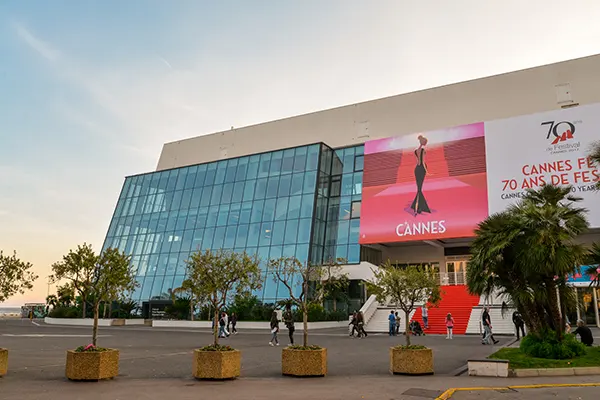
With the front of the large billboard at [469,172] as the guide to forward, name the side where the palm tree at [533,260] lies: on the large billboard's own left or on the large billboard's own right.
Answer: on the large billboard's own left

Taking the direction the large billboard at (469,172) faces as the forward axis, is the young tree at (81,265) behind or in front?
in front

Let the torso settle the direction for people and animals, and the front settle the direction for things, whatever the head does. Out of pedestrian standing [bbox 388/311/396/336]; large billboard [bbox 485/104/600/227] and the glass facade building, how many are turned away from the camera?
1

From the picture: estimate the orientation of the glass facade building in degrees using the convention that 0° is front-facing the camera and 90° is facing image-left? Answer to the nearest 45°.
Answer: approximately 45°

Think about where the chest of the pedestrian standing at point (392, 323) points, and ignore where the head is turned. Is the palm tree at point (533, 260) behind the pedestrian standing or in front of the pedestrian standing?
behind

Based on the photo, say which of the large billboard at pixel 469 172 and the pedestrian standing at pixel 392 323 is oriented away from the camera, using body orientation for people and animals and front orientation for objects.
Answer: the pedestrian standing

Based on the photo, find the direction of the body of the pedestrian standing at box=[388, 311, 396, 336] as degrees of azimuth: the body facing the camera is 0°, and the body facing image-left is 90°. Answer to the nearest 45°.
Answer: approximately 180°

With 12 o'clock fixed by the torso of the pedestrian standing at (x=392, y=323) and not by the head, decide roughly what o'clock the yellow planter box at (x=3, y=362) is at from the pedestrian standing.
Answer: The yellow planter box is roughly at 7 o'clock from the pedestrian standing.

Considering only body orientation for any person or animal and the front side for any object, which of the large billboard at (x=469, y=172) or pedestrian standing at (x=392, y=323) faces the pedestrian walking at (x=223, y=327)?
the large billboard

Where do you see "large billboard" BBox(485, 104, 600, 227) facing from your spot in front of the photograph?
facing the viewer and to the left of the viewer

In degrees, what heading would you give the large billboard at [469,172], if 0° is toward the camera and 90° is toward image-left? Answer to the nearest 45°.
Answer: approximately 45°

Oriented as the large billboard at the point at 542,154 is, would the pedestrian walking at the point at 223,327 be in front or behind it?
in front
